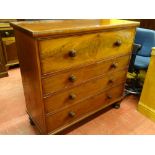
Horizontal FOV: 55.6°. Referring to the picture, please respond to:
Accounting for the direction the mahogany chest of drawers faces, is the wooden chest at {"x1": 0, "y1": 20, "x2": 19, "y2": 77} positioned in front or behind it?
behind

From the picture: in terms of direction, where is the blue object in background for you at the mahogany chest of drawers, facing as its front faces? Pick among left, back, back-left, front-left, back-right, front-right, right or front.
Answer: left

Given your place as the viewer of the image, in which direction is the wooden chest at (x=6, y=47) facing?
facing the viewer and to the right of the viewer

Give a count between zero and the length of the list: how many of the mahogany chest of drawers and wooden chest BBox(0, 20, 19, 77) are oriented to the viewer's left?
0

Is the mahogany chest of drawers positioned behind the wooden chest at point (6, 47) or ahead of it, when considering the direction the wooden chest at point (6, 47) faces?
ahead
